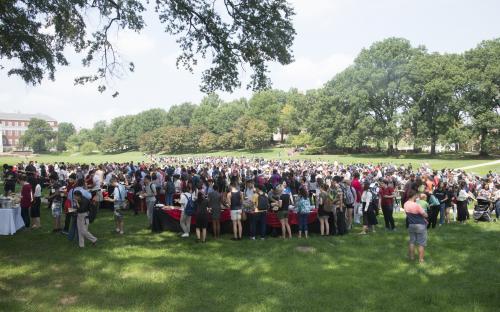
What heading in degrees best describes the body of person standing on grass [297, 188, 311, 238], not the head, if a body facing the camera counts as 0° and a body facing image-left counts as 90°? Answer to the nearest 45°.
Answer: approximately 180°

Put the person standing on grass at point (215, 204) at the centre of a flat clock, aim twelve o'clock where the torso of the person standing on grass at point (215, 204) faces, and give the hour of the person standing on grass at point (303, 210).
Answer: the person standing on grass at point (303, 210) is roughly at 3 o'clock from the person standing on grass at point (215, 204).

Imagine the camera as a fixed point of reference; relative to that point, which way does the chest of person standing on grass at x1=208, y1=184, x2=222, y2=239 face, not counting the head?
away from the camera

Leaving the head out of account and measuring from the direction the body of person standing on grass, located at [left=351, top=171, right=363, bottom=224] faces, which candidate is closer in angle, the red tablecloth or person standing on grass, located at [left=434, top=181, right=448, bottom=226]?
the red tablecloth

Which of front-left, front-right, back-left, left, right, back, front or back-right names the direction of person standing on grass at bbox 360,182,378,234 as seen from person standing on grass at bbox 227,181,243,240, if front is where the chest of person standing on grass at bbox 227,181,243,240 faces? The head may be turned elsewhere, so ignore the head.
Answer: right

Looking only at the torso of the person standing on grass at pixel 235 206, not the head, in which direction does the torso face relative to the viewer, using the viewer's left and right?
facing away from the viewer

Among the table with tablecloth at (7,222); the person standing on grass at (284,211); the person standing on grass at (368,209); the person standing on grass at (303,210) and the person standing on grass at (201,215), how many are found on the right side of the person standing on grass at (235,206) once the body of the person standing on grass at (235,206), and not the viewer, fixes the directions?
3

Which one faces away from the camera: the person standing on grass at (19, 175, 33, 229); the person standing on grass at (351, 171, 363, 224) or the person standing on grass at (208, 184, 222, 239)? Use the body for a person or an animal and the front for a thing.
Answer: the person standing on grass at (208, 184, 222, 239)

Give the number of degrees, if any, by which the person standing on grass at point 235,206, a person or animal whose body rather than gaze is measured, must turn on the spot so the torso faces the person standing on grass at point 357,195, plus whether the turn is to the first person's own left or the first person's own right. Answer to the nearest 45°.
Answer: approximately 45° to the first person's own right

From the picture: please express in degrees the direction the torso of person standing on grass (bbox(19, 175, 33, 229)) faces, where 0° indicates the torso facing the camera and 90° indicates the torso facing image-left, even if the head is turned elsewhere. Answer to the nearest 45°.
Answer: approximately 90°

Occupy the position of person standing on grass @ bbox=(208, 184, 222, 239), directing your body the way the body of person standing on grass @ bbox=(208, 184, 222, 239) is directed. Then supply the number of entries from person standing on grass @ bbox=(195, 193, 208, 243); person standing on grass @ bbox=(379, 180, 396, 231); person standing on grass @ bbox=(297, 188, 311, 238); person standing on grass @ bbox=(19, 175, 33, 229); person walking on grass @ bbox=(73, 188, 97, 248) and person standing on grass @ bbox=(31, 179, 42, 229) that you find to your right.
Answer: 2

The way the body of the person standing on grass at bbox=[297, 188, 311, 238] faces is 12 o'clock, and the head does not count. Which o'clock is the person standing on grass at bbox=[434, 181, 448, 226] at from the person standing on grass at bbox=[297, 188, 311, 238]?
the person standing on grass at bbox=[434, 181, 448, 226] is roughly at 2 o'clock from the person standing on grass at bbox=[297, 188, 311, 238].

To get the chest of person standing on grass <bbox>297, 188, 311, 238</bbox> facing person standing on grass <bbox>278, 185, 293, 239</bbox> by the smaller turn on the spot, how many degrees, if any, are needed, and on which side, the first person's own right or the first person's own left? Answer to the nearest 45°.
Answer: approximately 90° to the first person's own left
